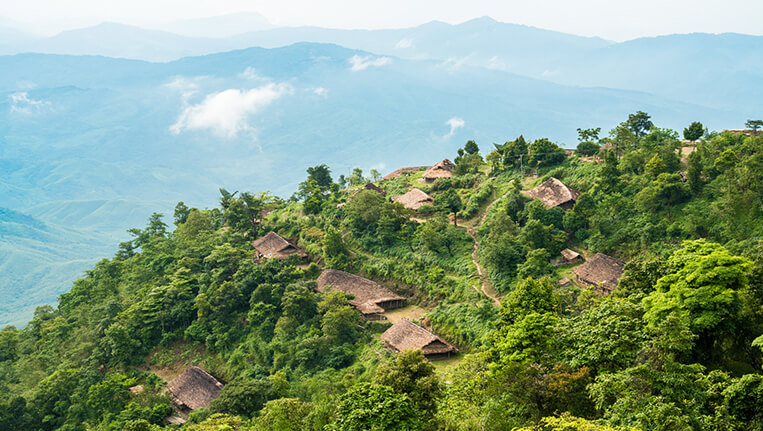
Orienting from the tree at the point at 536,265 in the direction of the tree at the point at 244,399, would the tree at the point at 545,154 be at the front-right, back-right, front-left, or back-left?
back-right

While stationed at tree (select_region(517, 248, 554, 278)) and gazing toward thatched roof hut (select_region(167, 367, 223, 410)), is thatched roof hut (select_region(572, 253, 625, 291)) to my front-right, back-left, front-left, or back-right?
back-left

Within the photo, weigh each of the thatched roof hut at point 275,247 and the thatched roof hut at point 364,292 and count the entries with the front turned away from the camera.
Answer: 0
